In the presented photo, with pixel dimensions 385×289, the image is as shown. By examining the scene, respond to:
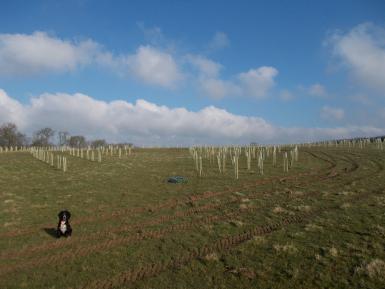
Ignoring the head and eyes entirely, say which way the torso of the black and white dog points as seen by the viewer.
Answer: toward the camera
